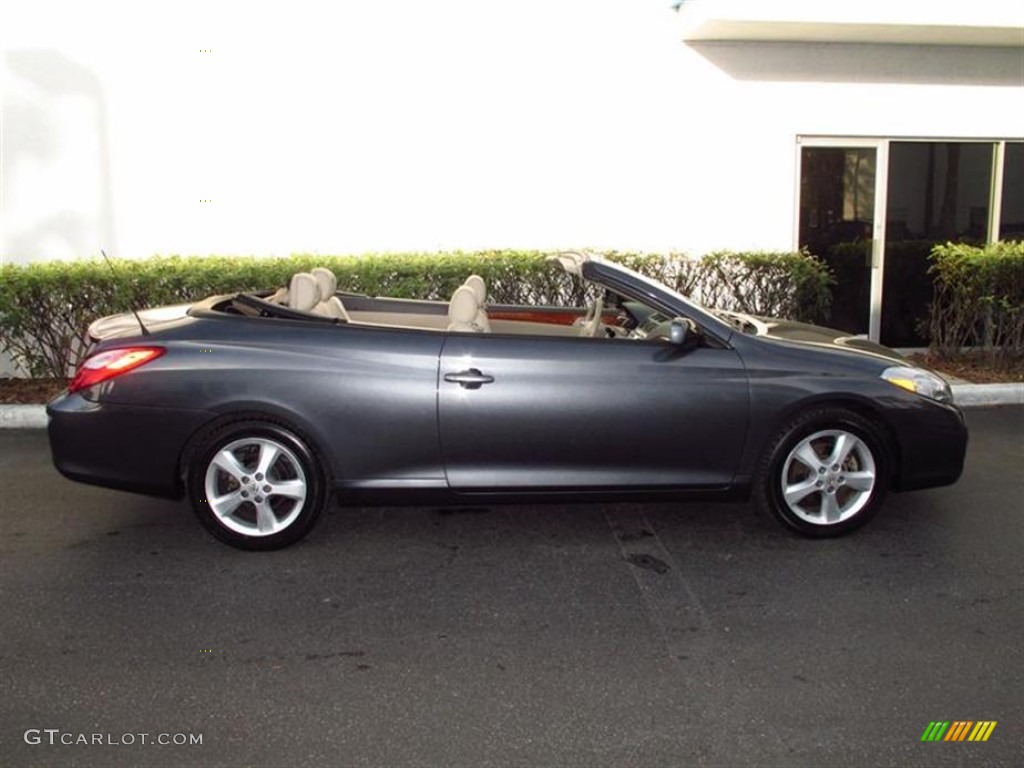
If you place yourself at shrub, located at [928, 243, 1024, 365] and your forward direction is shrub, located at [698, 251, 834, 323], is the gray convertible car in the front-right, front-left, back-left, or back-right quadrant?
front-left

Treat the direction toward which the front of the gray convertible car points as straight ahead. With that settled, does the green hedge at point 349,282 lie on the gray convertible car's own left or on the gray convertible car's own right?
on the gray convertible car's own left

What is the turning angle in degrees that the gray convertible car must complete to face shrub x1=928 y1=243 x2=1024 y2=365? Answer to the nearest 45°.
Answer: approximately 45° to its left

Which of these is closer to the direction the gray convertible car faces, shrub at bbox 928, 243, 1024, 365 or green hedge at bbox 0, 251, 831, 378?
the shrub

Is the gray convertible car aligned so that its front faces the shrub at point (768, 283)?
no

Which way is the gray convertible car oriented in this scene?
to the viewer's right
